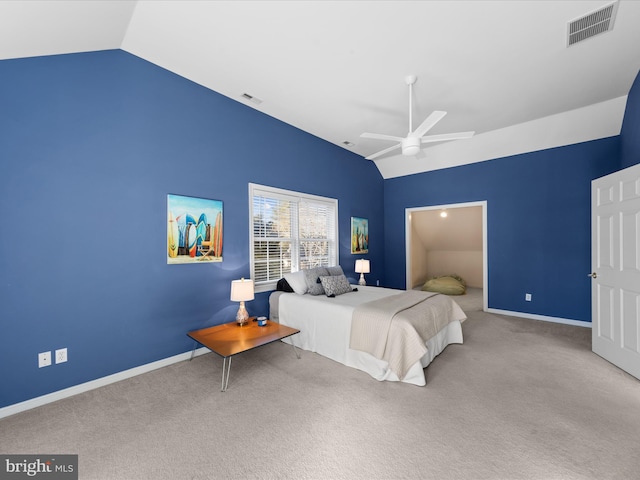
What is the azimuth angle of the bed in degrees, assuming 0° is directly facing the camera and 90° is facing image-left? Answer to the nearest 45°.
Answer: approximately 315°

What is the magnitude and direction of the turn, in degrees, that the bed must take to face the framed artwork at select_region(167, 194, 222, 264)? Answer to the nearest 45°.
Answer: approximately 135° to its right

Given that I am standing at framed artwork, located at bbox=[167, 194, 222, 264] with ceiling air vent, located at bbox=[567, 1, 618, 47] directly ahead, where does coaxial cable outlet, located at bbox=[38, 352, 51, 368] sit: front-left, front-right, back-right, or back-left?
back-right

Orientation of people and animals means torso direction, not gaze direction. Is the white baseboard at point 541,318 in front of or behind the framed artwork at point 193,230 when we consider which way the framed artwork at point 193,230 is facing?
in front

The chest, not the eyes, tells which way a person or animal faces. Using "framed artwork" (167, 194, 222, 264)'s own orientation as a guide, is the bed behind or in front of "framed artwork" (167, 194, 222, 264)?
in front

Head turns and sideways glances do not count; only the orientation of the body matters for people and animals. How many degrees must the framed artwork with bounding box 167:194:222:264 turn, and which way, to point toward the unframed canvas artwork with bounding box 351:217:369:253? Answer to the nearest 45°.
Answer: approximately 45° to its left

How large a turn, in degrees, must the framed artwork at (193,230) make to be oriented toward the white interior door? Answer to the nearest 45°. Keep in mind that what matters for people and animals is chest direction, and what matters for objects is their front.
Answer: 0° — it already faces it

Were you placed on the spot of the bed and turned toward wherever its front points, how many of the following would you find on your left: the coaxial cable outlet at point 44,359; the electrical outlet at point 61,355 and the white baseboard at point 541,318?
1

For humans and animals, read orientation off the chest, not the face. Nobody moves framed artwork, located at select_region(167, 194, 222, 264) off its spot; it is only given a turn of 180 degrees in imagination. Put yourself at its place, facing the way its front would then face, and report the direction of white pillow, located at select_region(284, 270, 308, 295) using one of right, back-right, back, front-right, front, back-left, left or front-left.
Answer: back-right
